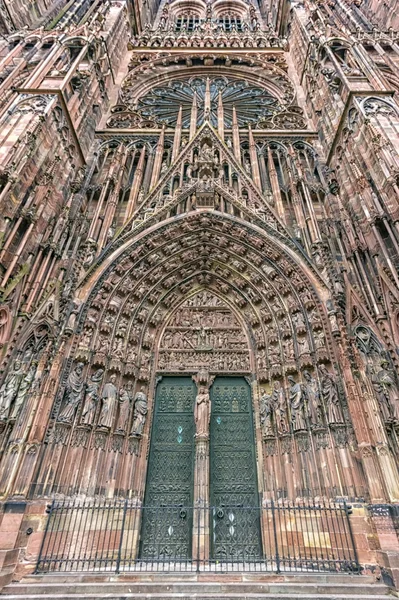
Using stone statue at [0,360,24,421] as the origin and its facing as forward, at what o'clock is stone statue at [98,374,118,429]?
stone statue at [98,374,118,429] is roughly at 9 o'clock from stone statue at [0,360,24,421].

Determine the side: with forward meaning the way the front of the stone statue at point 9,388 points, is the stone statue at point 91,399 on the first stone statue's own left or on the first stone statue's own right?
on the first stone statue's own left

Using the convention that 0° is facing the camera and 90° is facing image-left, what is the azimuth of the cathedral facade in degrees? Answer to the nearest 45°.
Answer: approximately 0°

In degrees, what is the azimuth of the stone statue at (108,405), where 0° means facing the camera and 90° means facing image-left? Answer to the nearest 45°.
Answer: approximately 315°

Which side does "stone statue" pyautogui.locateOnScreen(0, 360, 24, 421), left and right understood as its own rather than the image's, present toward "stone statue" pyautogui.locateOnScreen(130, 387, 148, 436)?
left

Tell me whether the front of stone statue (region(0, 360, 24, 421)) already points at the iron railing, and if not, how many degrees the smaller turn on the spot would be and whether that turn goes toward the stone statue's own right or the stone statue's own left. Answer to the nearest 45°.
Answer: approximately 90° to the stone statue's own left

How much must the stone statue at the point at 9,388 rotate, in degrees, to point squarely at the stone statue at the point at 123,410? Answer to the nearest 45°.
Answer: approximately 90° to its left

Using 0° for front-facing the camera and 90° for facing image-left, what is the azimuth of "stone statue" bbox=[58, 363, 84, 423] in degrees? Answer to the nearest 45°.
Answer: approximately 315°

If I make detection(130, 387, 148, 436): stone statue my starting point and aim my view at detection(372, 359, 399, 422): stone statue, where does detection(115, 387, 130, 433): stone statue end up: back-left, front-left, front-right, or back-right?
back-right

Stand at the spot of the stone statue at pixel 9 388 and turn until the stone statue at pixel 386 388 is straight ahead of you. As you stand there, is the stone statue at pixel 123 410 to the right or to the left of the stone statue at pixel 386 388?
left
